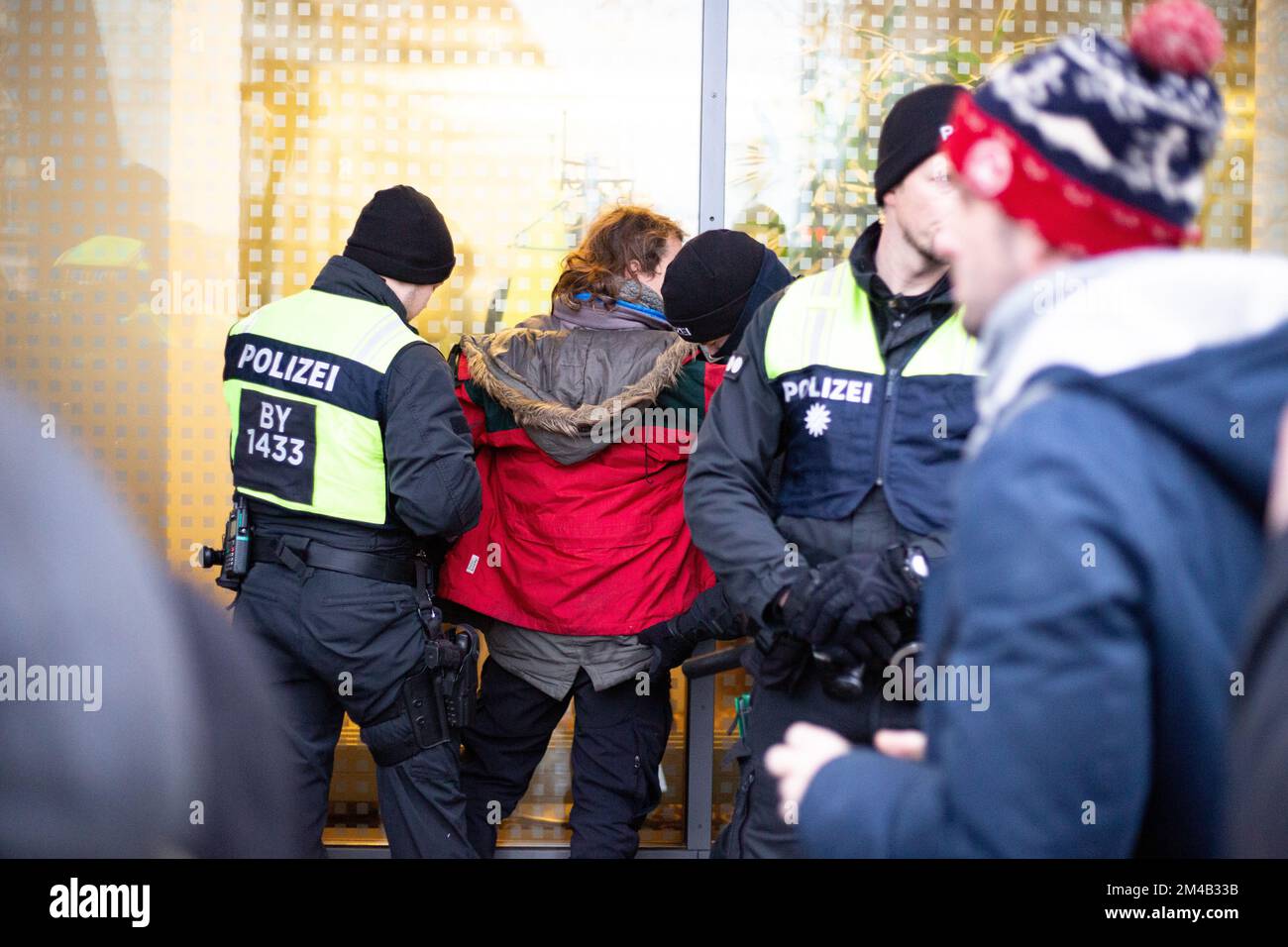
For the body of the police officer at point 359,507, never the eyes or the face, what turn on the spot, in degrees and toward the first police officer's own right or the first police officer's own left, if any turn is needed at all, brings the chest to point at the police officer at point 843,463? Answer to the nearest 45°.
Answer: approximately 90° to the first police officer's own right

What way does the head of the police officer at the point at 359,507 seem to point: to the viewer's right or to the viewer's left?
to the viewer's right

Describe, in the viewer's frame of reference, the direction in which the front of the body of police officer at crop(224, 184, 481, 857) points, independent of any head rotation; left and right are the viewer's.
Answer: facing away from the viewer and to the right of the viewer
